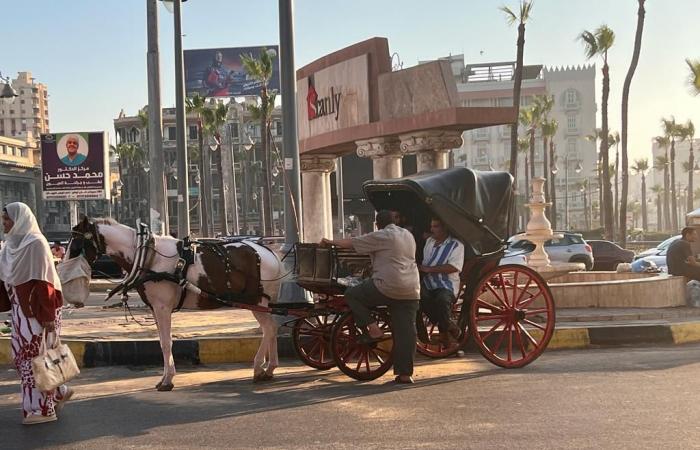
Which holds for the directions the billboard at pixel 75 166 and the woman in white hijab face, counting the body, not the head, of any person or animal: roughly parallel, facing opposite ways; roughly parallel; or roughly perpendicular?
roughly perpendicular

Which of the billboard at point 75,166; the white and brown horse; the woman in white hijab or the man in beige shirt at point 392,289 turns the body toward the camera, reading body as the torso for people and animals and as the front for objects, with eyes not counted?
the billboard

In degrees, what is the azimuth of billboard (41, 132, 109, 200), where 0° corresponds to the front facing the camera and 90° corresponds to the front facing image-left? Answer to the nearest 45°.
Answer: approximately 0°

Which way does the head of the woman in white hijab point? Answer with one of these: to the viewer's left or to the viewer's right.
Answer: to the viewer's left

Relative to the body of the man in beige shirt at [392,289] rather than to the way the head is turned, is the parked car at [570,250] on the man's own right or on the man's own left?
on the man's own right

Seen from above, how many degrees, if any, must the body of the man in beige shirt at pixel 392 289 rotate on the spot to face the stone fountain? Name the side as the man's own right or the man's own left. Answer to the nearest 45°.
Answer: approximately 45° to the man's own right

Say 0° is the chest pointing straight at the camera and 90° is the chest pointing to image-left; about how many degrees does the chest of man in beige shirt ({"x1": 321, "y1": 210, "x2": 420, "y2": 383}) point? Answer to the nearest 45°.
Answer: approximately 135°

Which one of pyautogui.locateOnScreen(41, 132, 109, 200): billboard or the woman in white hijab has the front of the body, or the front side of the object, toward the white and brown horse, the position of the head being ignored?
the billboard
